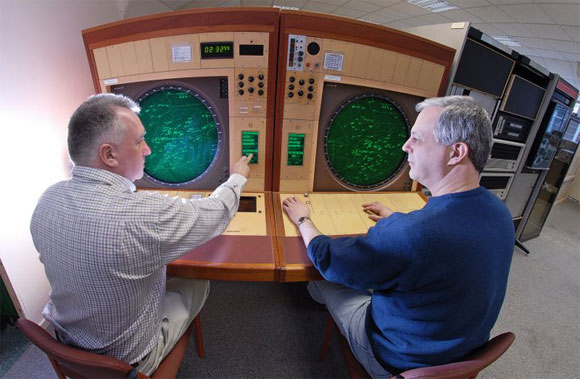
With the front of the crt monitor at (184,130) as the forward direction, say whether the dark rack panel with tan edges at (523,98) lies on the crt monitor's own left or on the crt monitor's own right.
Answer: on the crt monitor's own left

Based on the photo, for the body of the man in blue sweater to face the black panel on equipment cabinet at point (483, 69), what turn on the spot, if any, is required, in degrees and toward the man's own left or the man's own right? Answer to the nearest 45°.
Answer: approximately 45° to the man's own right

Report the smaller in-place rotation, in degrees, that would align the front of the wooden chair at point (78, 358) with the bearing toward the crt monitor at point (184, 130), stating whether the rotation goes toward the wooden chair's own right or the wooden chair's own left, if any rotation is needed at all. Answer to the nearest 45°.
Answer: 0° — it already faces it

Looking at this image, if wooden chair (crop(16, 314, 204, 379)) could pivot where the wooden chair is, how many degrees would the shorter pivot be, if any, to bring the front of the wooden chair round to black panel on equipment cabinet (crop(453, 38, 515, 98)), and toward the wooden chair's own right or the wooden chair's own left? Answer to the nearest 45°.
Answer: approximately 45° to the wooden chair's own right

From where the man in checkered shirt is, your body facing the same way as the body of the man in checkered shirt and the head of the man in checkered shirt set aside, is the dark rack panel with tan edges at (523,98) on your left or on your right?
on your right

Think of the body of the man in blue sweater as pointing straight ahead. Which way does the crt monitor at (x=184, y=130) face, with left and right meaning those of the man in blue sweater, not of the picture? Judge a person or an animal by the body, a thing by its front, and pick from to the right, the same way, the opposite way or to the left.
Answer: the opposite way

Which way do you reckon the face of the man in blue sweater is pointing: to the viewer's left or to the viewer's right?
to the viewer's left

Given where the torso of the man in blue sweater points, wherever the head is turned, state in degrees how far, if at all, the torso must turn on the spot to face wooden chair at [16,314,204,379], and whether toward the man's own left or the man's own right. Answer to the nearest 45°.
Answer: approximately 90° to the man's own left

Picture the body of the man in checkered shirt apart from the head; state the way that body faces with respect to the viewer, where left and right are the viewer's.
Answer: facing away from the viewer and to the right of the viewer

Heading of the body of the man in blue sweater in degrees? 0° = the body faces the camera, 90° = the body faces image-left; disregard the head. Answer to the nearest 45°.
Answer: approximately 135°

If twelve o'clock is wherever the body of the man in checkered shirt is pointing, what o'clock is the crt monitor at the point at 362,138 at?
The crt monitor is roughly at 1 o'clock from the man in checkered shirt.

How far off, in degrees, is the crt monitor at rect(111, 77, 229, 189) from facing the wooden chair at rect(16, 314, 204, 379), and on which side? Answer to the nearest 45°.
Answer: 0° — it already faces it

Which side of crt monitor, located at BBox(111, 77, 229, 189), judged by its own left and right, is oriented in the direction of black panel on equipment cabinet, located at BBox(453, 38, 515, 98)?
left

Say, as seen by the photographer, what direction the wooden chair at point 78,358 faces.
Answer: facing away from the viewer and to the right of the viewer
